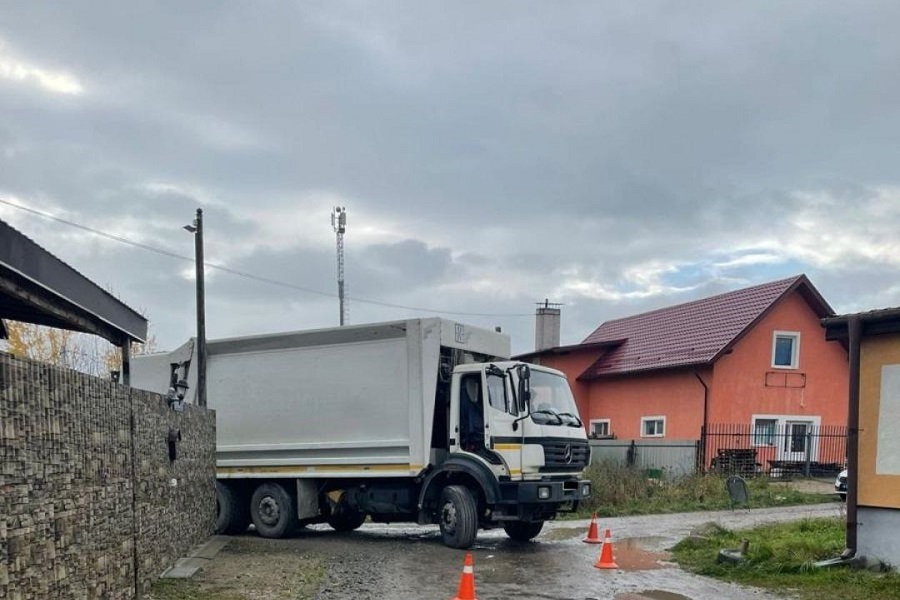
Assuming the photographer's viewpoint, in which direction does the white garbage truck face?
facing the viewer and to the right of the viewer

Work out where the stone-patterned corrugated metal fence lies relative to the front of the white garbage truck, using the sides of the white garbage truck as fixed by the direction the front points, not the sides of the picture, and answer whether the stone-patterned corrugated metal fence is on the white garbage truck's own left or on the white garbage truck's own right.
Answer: on the white garbage truck's own right

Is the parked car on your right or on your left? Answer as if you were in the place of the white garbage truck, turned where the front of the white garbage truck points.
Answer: on your left
